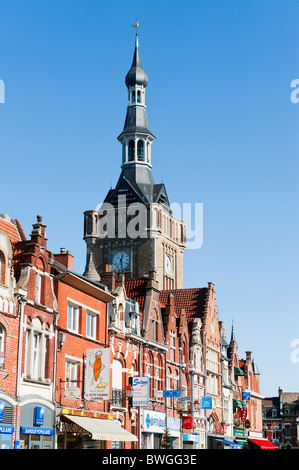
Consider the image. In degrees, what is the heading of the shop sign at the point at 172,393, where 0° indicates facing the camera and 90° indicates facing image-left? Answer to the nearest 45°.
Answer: approximately 0°

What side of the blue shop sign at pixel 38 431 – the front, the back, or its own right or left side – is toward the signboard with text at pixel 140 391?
left

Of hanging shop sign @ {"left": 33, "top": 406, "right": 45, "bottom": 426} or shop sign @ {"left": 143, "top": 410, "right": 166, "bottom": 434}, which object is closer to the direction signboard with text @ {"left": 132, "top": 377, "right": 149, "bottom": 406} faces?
the hanging shop sign

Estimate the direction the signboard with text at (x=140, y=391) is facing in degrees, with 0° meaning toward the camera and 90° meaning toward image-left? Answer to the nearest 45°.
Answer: approximately 0°

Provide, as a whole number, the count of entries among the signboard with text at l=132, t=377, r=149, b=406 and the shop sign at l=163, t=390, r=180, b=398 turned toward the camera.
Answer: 2

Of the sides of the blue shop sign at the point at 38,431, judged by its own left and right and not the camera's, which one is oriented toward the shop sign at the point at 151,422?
left
